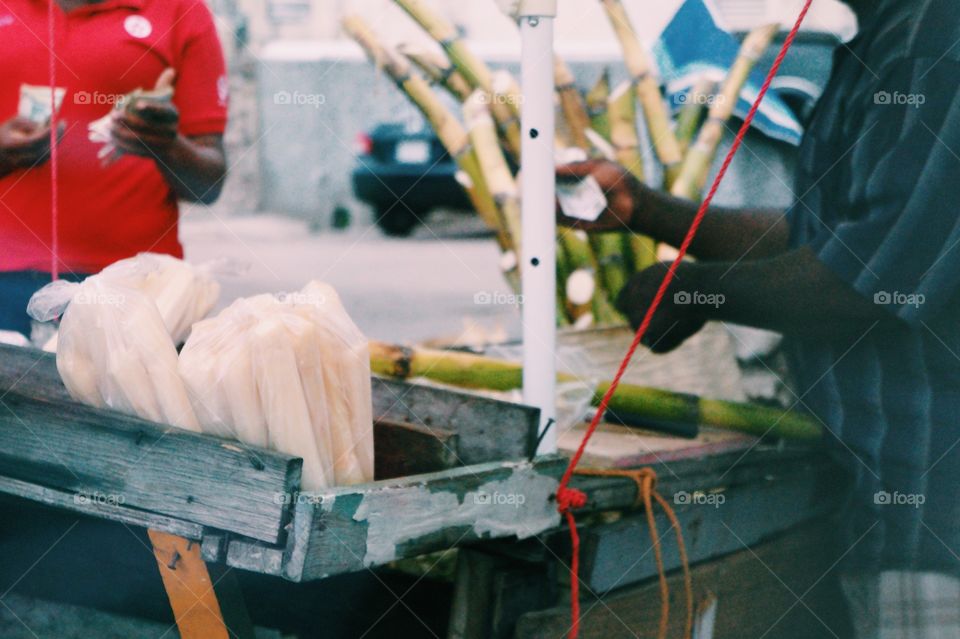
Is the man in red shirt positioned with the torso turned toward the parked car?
no

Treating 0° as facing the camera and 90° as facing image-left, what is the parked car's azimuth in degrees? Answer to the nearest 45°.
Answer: approximately 180°

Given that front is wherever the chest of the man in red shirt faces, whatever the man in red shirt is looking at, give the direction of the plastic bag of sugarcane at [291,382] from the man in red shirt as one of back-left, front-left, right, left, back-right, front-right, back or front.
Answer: front

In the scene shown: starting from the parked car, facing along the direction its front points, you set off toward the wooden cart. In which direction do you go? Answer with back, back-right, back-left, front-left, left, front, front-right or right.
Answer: back

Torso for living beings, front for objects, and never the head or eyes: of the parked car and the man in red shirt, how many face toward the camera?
1

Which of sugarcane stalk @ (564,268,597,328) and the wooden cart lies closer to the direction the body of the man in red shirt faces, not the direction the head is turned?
the wooden cart

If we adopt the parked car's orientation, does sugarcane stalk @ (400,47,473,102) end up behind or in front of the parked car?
behind

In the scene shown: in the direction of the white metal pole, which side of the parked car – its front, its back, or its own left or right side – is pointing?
back

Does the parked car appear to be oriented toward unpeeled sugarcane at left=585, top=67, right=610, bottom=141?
no

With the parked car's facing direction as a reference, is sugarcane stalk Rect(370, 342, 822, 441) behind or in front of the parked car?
behind

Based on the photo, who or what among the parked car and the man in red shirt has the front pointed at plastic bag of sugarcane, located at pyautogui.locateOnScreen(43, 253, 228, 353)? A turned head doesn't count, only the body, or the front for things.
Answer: the man in red shirt

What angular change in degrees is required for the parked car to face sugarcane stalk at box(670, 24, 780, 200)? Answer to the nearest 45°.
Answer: approximately 180°

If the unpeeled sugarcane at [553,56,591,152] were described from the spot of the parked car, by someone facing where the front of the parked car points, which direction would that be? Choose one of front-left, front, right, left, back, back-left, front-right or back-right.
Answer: back

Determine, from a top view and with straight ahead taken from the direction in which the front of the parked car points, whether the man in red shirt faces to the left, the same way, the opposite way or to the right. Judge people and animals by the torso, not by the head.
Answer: the opposite way

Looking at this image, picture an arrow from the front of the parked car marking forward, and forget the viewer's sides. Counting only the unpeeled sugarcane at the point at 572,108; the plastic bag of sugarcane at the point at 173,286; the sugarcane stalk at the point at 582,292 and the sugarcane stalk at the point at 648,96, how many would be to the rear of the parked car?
4

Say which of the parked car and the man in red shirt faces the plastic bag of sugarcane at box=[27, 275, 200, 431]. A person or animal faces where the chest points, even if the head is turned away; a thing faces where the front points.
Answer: the man in red shirt

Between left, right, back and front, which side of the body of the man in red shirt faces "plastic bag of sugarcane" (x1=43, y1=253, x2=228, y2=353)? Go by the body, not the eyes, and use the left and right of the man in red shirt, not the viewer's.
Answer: front

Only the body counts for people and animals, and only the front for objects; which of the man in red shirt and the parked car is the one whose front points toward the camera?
the man in red shirt

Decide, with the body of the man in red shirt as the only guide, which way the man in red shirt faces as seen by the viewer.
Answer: toward the camera
